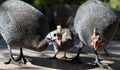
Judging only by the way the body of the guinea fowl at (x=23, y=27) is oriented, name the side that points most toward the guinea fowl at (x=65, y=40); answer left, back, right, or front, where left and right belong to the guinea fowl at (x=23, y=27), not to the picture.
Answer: front

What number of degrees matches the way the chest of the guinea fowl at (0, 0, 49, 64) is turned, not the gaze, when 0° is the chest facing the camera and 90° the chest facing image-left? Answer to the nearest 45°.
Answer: approximately 270°

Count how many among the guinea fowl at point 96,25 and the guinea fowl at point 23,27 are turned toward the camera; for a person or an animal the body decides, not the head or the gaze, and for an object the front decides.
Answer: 1

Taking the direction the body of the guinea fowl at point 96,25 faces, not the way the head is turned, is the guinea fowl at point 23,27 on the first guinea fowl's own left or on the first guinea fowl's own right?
on the first guinea fowl's own right

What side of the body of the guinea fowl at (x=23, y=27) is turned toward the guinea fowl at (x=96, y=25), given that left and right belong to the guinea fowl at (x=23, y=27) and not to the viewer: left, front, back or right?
front

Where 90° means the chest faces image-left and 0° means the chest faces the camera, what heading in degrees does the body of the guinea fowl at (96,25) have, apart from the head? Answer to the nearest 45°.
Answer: approximately 0°

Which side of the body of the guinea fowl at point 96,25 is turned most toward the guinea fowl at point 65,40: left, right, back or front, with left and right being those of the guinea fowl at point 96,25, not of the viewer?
right
